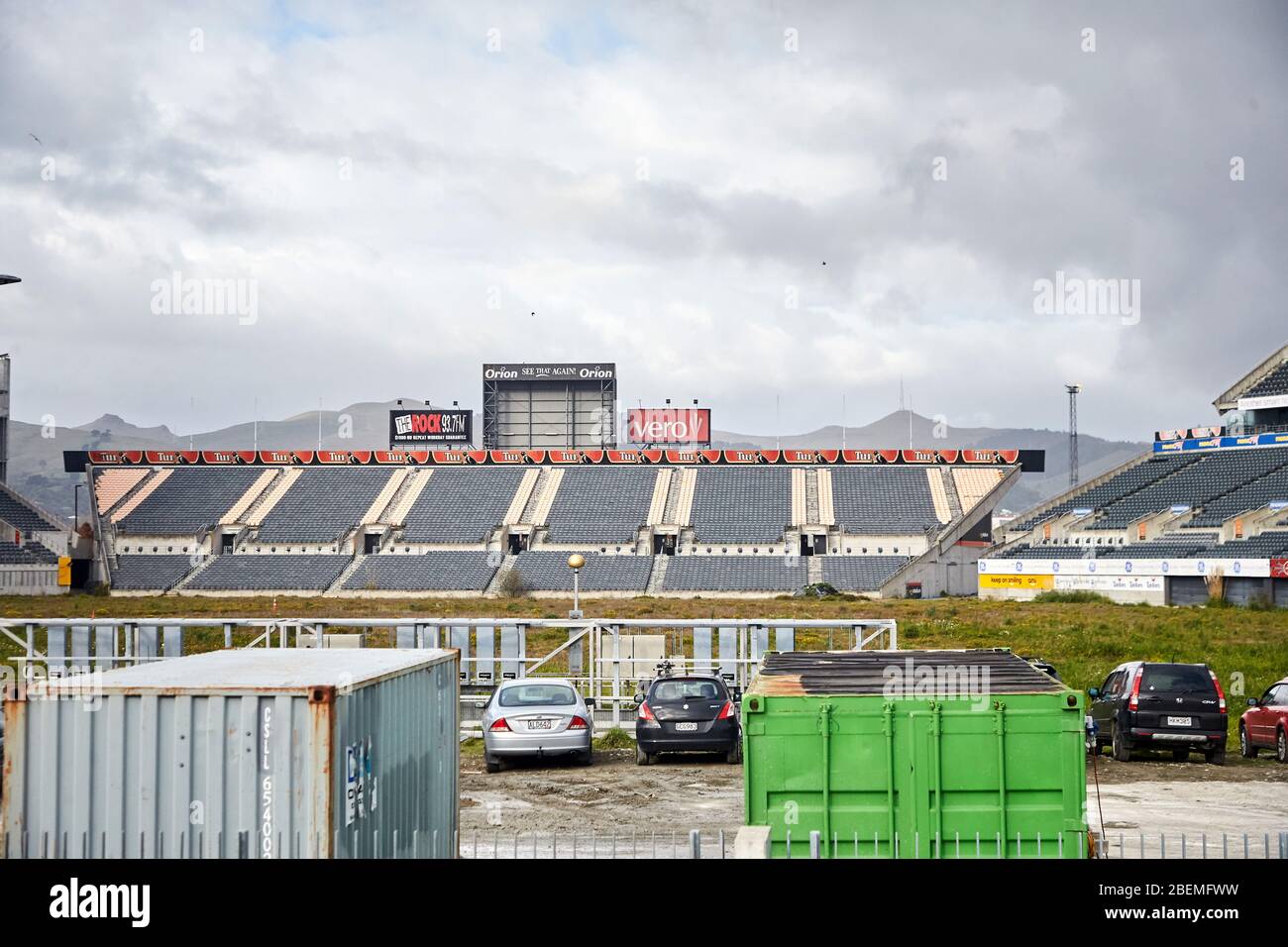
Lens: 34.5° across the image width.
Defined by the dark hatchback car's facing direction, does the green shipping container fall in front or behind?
behind

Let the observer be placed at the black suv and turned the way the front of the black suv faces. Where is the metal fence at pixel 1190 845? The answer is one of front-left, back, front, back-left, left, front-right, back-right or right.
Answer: back-left

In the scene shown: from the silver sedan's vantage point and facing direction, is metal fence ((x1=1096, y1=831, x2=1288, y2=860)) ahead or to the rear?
to the rear

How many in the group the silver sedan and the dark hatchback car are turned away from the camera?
2

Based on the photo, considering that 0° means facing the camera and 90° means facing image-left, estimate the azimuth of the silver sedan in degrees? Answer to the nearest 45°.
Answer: approximately 180°

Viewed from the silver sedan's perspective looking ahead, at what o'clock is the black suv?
The black suv is roughly at 3 o'clock from the silver sedan.

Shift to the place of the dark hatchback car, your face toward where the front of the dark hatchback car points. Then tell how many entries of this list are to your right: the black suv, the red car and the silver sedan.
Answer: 2

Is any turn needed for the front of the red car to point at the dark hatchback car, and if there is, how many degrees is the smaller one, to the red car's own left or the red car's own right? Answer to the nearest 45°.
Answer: approximately 90° to the red car's own left

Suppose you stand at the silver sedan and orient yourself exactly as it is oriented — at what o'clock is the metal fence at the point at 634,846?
The metal fence is roughly at 6 o'clock from the silver sedan.

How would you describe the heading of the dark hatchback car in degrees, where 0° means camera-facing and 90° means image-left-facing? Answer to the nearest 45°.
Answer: approximately 180°

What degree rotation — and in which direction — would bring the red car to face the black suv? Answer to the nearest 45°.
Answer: approximately 90° to its left

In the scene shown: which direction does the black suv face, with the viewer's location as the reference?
facing away from the viewer and to the left of the viewer

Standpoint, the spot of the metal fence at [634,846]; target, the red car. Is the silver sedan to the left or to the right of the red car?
left

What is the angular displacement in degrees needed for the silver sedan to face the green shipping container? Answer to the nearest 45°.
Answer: approximately 180°
